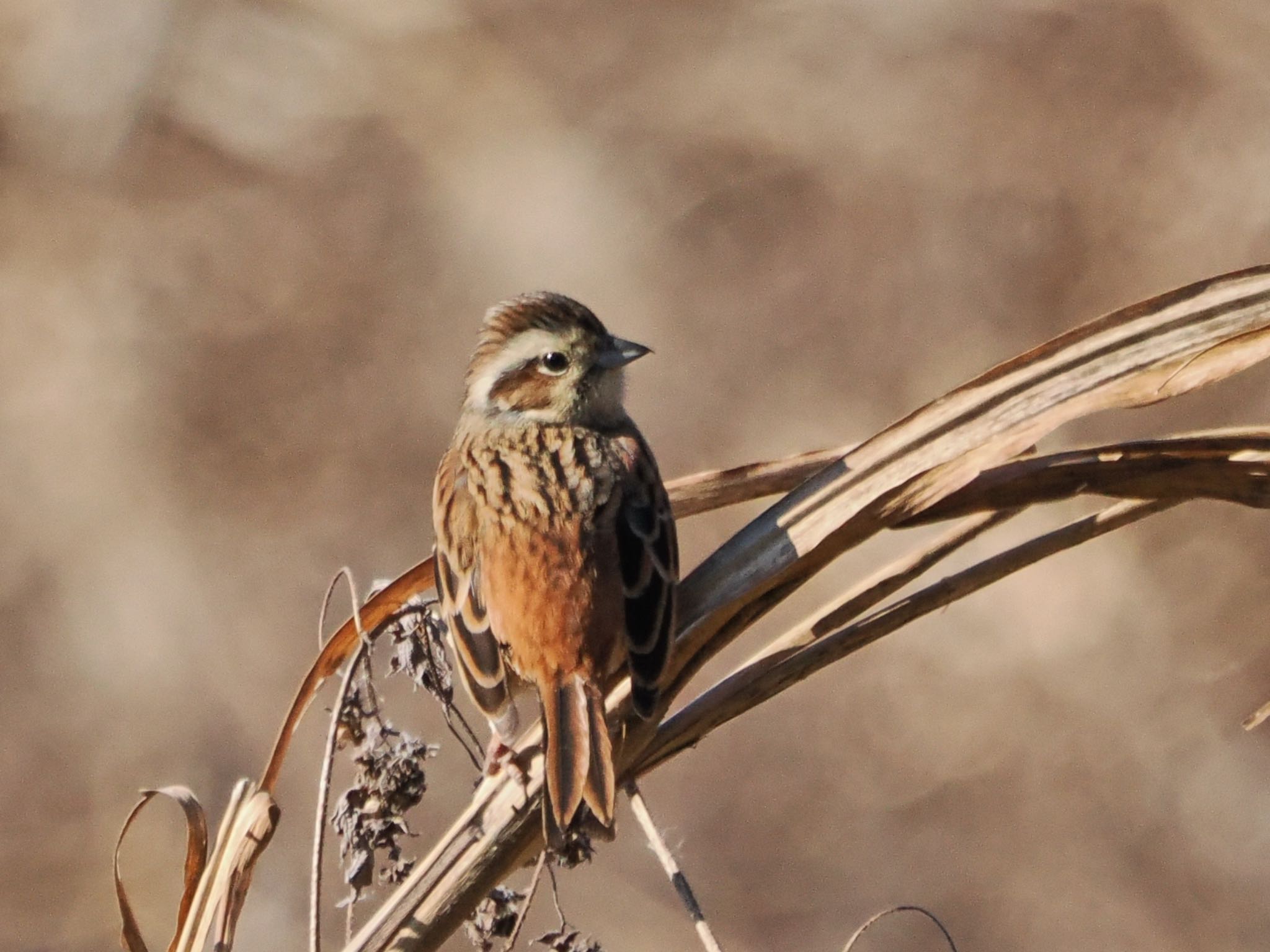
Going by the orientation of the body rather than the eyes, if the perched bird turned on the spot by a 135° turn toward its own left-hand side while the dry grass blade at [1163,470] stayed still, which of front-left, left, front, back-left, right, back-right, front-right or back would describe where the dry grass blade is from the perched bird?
left

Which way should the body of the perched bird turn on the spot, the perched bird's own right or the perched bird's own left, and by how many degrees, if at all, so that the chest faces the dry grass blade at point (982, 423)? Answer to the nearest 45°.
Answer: approximately 135° to the perched bird's own right

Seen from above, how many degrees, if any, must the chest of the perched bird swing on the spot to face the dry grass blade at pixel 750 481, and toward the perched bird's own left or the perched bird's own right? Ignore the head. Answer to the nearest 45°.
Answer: approximately 135° to the perched bird's own right

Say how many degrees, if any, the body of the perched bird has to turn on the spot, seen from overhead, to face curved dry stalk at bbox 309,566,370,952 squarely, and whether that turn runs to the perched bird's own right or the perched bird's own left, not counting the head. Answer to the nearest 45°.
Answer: approximately 135° to the perched bird's own left

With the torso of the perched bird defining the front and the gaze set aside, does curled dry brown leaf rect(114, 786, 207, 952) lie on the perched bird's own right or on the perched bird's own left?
on the perched bird's own left

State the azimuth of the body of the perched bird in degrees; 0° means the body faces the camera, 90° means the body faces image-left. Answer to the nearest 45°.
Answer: approximately 180°

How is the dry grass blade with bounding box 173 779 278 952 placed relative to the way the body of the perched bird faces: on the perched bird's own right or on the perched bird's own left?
on the perched bird's own left
